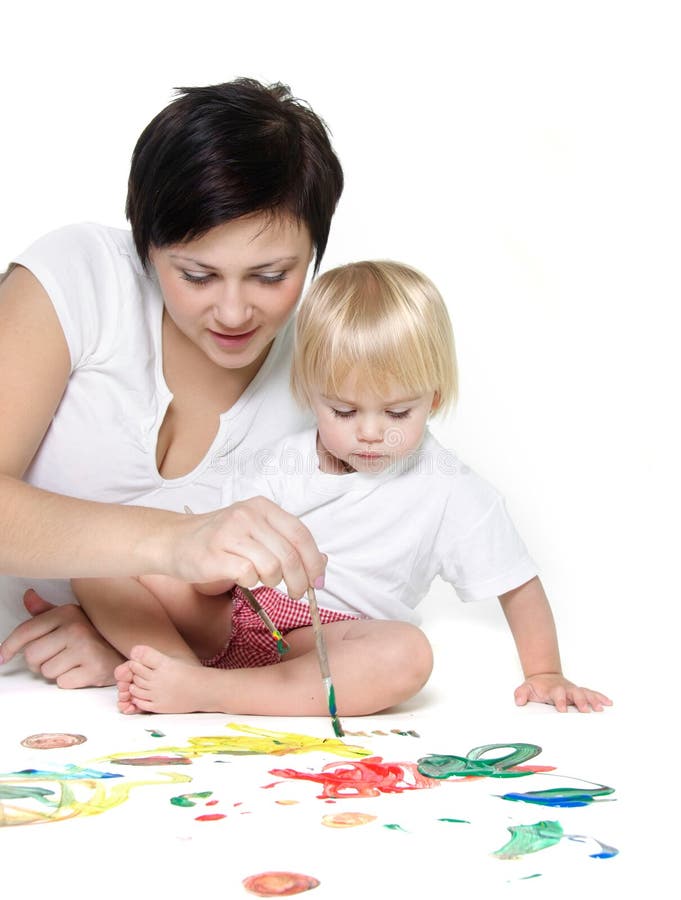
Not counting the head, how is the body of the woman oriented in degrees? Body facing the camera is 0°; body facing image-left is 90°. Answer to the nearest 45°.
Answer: approximately 0°
